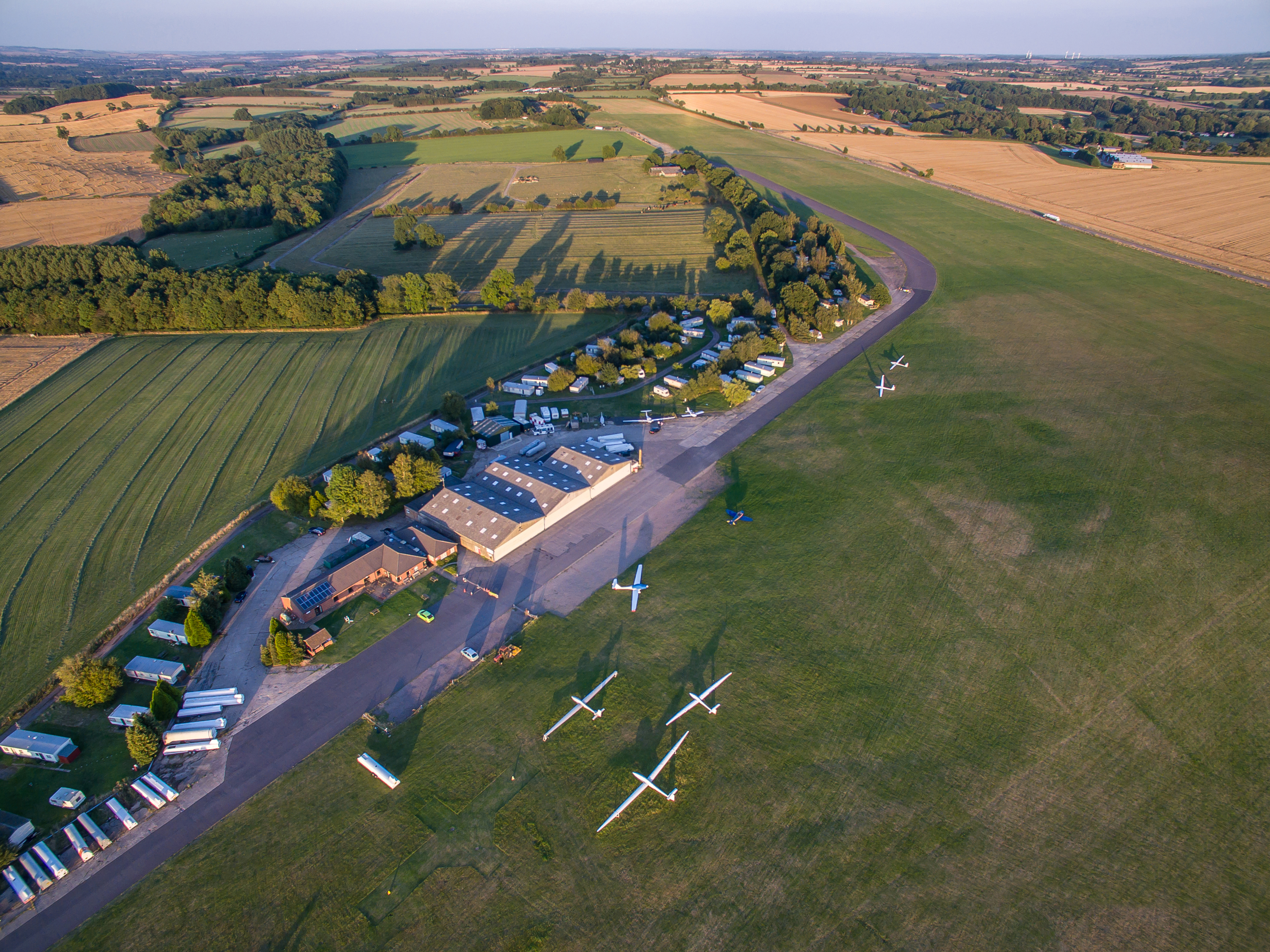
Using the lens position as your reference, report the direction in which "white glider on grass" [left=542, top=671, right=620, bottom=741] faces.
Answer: facing away from the viewer and to the left of the viewer

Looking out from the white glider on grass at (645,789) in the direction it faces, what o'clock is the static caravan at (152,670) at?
The static caravan is roughly at 11 o'clock from the white glider on grass.

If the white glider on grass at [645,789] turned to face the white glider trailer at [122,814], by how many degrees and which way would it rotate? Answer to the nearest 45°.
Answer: approximately 45° to its left

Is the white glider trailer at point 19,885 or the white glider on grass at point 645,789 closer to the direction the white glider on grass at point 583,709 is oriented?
the white glider trailer

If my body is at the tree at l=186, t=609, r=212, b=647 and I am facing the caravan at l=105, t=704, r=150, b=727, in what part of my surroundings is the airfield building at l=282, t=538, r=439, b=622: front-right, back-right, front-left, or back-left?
back-left

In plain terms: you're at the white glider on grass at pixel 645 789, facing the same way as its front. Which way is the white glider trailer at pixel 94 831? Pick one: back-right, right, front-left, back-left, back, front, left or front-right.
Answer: front-left

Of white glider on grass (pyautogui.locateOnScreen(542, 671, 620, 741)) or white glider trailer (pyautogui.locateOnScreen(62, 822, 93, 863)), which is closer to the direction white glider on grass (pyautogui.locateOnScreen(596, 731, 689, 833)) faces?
the white glider on grass

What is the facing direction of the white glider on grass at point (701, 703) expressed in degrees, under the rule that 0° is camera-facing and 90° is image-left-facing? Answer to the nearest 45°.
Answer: approximately 135°

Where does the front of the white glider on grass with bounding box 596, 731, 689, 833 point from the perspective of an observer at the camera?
facing away from the viewer and to the left of the viewer

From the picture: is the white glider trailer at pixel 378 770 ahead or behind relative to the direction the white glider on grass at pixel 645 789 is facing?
ahead
